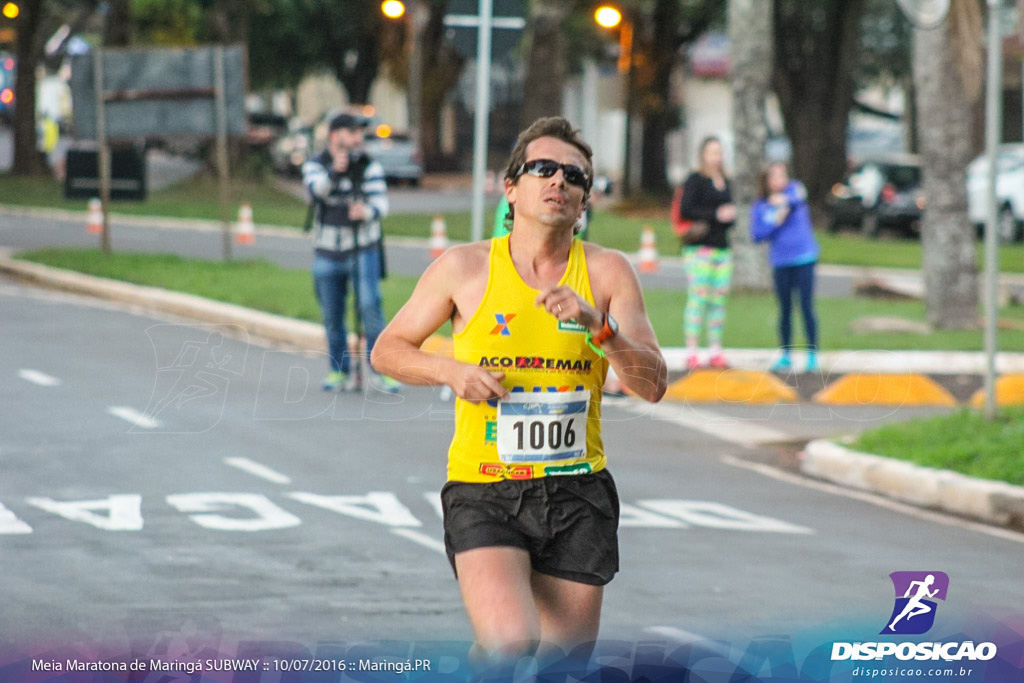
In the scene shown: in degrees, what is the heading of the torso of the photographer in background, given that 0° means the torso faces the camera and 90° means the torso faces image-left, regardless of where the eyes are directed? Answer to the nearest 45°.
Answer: approximately 0°

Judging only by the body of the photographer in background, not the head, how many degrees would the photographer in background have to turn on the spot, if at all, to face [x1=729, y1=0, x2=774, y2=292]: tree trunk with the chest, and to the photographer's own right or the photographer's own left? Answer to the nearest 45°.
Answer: approximately 135° to the photographer's own left

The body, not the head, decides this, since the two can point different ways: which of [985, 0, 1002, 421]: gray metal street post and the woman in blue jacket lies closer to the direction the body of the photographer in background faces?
the gray metal street post

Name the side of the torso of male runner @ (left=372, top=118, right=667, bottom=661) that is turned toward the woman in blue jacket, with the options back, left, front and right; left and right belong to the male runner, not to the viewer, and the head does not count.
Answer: back

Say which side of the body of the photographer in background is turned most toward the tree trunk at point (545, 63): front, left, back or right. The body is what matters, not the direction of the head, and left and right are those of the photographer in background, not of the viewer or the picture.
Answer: back

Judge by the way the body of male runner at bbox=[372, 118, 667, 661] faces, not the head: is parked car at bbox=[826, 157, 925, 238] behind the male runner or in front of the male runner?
behind

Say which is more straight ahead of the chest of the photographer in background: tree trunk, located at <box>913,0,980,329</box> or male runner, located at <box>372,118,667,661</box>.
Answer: the male runner

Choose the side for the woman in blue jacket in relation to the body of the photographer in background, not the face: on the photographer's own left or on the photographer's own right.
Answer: on the photographer's own left

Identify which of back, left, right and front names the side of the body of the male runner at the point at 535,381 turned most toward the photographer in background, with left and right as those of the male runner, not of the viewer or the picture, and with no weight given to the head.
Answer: back

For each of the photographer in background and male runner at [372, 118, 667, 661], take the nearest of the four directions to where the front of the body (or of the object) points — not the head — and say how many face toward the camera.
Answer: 2

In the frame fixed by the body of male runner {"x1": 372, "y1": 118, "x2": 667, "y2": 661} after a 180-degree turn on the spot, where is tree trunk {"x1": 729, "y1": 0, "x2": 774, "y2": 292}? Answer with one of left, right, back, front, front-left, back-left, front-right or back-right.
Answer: front
